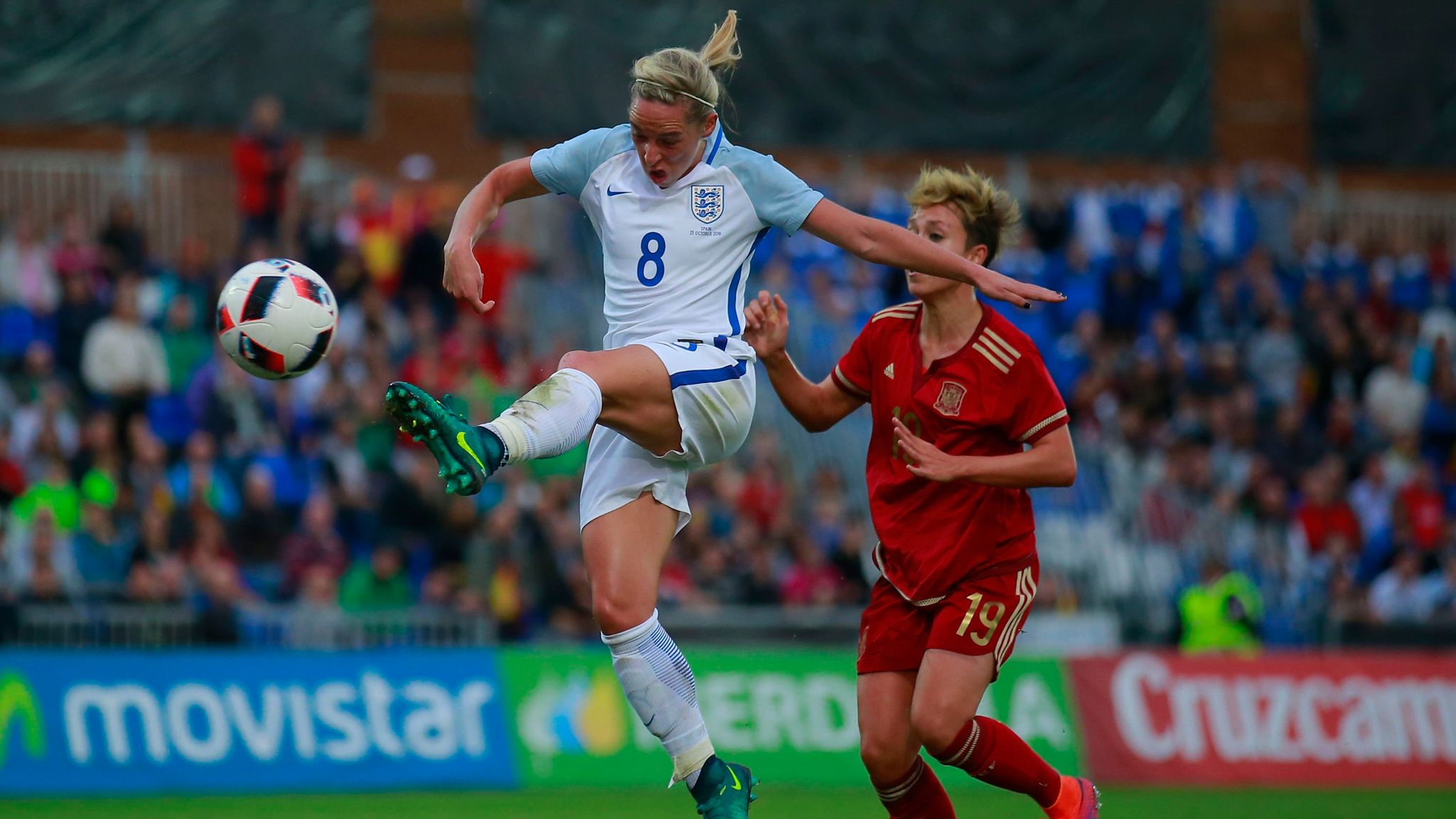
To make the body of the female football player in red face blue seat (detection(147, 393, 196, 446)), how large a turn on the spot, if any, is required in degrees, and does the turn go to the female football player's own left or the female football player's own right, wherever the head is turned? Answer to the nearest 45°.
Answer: approximately 90° to the female football player's own right

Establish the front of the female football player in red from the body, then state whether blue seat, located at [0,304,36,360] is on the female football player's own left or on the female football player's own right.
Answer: on the female football player's own right

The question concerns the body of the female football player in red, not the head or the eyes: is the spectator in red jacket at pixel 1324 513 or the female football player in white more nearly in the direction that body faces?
the female football player in white

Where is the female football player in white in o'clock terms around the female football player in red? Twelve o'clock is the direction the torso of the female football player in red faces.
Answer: The female football player in white is roughly at 1 o'clock from the female football player in red.

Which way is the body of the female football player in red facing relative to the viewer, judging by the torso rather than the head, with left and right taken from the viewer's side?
facing the viewer and to the left of the viewer

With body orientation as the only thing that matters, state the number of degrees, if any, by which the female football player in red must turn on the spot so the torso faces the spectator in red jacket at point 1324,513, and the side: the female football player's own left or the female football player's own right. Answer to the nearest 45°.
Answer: approximately 135° to the female football player's own right

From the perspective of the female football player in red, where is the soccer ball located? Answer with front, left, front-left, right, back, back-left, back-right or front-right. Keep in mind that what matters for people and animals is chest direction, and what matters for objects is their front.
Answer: front-right

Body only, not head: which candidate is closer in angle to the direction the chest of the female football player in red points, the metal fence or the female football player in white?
the female football player in white

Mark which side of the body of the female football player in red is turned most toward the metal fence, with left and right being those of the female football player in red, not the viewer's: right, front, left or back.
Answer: right

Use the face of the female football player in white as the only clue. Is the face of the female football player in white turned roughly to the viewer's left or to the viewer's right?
to the viewer's left

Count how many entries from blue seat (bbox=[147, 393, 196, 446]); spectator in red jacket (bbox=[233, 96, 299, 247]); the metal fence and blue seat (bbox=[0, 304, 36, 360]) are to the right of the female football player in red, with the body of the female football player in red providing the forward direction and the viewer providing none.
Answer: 4
